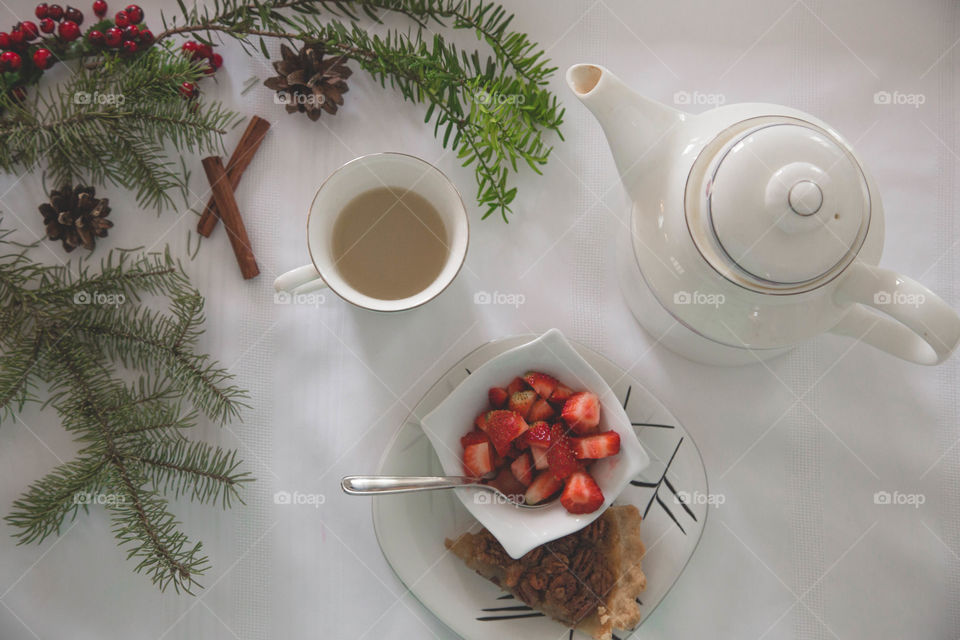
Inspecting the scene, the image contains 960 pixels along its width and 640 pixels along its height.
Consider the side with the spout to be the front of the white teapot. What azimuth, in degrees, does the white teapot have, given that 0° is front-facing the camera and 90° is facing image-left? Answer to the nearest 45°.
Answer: approximately 135°
